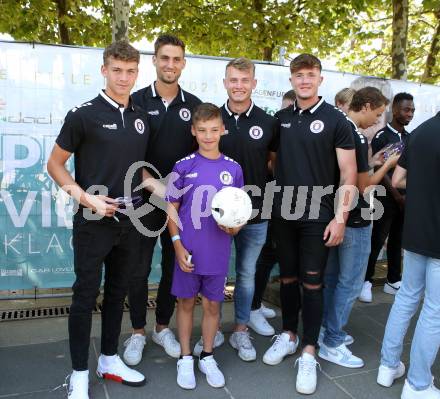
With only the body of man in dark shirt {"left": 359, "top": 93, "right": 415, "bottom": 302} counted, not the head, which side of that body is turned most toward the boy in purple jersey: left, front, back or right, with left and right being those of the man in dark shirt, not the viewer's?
right

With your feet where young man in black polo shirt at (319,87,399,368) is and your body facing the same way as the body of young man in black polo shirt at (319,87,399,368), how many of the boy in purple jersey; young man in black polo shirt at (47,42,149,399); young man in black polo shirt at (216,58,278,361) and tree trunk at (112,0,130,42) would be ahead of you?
0

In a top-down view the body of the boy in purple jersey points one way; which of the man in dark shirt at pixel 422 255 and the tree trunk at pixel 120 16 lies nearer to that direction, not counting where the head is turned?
the man in dark shirt

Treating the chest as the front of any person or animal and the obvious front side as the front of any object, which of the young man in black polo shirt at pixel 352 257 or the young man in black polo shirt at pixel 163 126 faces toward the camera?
the young man in black polo shirt at pixel 163 126

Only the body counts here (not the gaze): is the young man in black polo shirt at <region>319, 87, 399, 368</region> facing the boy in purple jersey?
no

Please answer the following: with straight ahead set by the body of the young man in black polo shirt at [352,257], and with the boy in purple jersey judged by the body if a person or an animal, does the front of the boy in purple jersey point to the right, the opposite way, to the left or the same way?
to the right

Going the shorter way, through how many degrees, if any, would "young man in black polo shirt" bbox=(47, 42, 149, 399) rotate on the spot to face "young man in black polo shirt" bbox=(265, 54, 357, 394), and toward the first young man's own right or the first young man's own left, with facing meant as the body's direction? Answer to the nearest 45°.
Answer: approximately 45° to the first young man's own left

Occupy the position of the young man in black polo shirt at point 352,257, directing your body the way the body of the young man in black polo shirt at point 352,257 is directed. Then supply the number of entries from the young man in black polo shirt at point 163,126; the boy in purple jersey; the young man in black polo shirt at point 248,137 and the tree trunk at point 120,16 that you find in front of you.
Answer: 0

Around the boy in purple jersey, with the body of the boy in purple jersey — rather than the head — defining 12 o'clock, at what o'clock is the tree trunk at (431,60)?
The tree trunk is roughly at 7 o'clock from the boy in purple jersey.

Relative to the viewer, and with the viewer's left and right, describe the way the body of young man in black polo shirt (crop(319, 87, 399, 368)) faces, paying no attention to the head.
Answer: facing to the right of the viewer

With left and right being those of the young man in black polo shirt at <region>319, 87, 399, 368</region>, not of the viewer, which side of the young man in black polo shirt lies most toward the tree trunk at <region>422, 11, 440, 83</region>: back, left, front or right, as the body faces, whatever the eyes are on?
left

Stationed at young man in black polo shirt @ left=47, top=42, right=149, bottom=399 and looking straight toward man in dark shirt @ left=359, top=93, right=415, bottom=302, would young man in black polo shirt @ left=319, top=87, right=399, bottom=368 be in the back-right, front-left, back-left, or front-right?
front-right

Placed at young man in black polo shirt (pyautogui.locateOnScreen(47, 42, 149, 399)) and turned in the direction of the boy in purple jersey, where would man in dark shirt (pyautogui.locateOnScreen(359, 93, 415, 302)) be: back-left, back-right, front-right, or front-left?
front-left

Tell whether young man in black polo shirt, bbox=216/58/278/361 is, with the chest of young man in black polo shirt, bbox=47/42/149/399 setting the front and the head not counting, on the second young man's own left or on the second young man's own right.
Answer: on the second young man's own left

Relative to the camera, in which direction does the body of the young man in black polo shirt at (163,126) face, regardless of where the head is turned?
toward the camera

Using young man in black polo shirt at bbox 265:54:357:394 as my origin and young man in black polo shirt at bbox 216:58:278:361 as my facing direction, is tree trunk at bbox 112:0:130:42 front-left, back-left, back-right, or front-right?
front-right

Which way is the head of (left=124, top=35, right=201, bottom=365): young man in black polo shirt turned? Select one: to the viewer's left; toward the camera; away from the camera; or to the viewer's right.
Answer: toward the camera

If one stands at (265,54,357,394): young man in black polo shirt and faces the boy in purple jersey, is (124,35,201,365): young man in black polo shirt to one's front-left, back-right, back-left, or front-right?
front-right

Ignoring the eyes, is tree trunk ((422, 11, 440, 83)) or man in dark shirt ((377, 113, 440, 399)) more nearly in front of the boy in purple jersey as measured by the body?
the man in dark shirt
